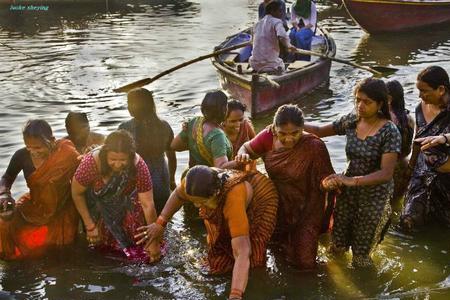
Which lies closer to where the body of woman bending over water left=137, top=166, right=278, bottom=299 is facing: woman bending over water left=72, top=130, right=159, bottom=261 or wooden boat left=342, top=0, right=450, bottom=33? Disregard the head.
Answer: the woman bending over water

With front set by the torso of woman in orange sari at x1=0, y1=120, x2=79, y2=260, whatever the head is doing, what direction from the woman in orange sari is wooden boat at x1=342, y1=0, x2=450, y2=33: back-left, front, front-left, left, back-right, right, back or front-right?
back

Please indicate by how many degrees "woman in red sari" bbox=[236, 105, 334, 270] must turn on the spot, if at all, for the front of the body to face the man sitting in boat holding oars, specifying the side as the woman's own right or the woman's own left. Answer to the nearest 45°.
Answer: approximately 180°

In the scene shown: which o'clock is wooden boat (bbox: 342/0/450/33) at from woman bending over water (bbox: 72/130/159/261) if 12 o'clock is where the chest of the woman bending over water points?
The wooden boat is roughly at 7 o'clock from the woman bending over water.

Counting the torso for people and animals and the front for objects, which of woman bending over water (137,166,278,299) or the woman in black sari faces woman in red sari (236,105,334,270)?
the woman in black sari

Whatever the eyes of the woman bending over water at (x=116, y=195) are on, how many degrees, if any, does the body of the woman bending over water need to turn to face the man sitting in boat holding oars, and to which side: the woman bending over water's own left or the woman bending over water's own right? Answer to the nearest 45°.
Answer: approximately 135° to the woman bending over water's own left

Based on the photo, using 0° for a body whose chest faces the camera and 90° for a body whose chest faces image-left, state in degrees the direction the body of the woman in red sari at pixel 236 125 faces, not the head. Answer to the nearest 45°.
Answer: approximately 45°

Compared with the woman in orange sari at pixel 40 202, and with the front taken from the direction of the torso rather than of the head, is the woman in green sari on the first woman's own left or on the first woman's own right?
on the first woman's own left

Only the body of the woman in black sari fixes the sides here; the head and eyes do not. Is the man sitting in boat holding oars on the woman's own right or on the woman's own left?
on the woman's own right
